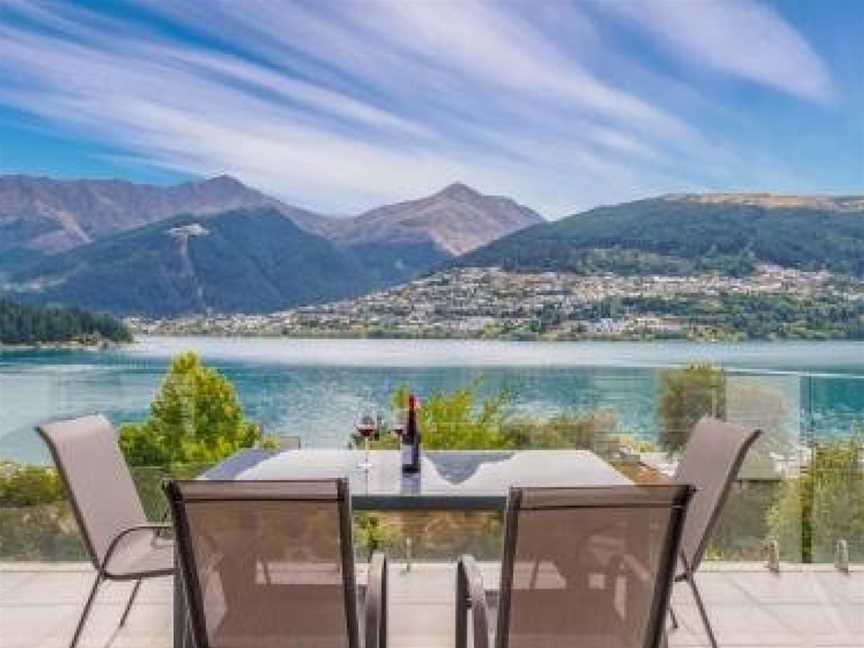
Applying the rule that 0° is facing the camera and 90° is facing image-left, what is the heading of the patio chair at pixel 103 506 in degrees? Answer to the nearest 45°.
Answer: approximately 315°

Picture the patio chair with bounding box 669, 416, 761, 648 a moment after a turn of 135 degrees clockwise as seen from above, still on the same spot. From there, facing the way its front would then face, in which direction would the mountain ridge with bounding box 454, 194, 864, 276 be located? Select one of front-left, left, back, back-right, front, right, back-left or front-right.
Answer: front

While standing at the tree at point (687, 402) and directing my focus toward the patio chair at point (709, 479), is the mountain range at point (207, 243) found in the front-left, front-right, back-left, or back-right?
back-right

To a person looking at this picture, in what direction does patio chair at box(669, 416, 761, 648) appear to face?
facing the viewer and to the left of the viewer

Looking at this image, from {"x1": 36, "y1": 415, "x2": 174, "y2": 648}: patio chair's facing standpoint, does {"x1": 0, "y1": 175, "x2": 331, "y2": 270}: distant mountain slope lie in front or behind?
behind

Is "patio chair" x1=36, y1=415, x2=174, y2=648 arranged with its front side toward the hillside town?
no

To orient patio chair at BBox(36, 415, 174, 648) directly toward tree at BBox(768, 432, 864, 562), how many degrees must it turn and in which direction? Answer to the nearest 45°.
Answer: approximately 45° to its left

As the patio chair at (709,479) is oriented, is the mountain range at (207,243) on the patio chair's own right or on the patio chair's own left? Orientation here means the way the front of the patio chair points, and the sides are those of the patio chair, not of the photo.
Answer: on the patio chair's own right

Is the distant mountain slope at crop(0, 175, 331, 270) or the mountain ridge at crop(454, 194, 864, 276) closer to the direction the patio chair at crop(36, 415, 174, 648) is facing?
the mountain ridge

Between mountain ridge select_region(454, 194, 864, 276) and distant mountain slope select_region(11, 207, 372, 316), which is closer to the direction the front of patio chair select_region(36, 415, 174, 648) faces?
the mountain ridge

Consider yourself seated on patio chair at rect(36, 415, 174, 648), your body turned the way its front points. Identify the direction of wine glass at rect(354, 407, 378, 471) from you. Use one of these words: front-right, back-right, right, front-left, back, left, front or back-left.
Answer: front-left

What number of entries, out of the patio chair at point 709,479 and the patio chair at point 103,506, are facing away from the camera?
0

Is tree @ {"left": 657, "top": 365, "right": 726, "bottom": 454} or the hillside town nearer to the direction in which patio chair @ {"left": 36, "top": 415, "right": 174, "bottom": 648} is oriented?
the tree

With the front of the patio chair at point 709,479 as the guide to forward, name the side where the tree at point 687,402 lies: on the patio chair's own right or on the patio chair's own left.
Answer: on the patio chair's own right

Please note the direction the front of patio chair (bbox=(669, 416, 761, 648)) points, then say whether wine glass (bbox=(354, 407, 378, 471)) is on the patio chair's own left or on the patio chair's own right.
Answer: on the patio chair's own right

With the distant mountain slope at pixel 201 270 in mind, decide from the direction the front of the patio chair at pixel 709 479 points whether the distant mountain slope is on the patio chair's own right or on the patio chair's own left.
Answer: on the patio chair's own right

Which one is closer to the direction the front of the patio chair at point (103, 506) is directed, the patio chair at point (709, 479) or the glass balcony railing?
the patio chair

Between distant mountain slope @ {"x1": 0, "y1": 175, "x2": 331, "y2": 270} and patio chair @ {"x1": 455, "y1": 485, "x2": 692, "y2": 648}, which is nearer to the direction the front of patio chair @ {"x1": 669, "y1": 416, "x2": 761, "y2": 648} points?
the patio chair

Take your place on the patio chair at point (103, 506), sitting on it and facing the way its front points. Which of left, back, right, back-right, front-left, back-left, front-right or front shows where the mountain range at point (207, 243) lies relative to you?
back-left
